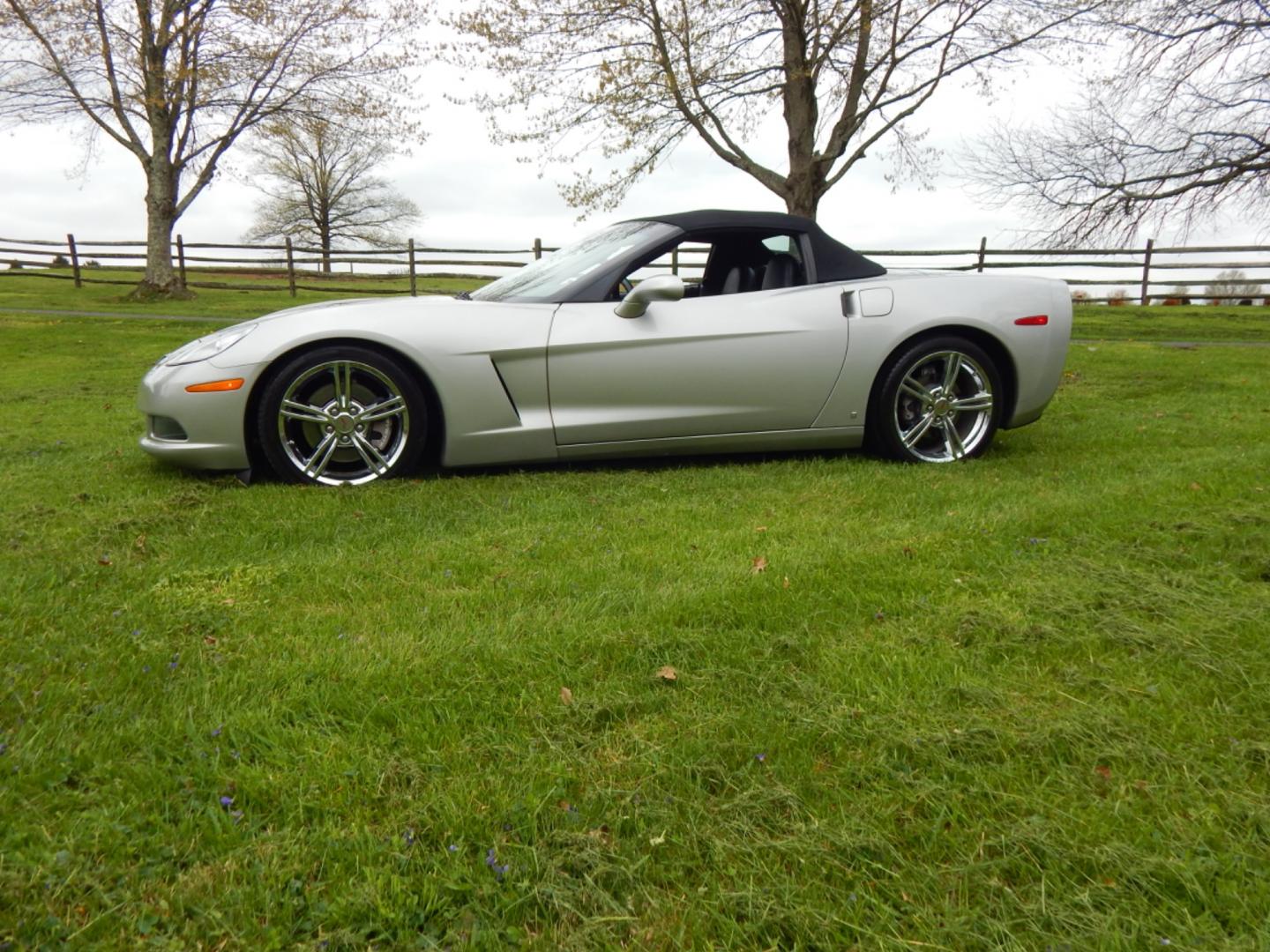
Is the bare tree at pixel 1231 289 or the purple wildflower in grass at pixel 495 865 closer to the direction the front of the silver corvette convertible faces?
the purple wildflower in grass

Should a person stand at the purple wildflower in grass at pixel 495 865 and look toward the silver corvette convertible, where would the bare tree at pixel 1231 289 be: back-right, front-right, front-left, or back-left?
front-right

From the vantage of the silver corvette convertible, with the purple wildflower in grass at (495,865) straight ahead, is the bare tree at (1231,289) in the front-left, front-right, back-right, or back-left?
back-left

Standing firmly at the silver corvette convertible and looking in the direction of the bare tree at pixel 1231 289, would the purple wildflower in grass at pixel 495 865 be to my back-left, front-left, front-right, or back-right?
back-right

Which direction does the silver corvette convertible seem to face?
to the viewer's left

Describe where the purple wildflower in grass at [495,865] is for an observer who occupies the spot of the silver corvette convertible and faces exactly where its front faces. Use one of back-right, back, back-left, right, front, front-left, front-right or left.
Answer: left

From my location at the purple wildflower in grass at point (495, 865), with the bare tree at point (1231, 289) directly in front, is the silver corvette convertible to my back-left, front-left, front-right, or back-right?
front-left

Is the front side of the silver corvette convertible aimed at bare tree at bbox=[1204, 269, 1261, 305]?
no
